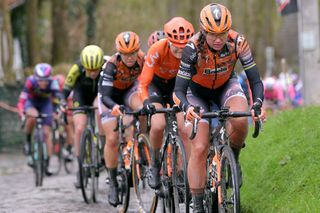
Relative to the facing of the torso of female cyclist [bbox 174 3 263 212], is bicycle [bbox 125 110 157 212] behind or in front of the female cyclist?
behind

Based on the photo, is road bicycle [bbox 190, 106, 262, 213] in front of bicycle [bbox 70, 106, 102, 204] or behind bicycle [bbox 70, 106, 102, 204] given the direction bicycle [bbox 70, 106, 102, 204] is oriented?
in front

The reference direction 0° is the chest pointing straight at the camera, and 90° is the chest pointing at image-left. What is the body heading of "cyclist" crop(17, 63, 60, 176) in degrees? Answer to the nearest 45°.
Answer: approximately 0°

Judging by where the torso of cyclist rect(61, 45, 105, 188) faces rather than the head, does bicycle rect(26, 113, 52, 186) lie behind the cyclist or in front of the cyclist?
behind

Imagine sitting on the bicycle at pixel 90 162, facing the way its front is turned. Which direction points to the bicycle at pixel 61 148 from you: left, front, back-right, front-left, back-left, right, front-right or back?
back
